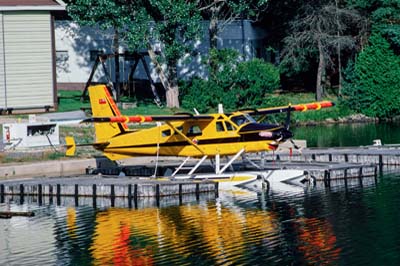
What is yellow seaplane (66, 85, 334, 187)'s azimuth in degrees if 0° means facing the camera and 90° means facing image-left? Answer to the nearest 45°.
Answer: approximately 315°
